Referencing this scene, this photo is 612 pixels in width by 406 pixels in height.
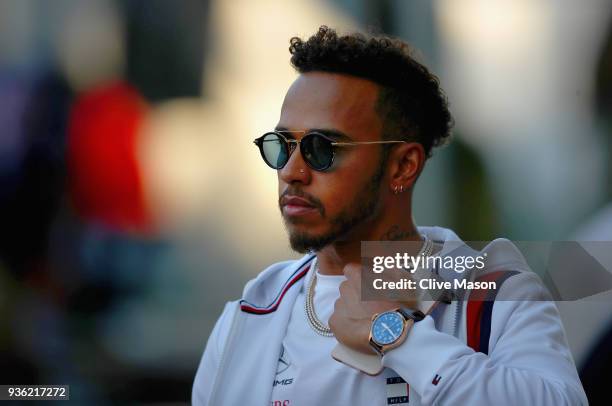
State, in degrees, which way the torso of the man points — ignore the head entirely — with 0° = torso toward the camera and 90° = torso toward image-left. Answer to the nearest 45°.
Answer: approximately 45°
